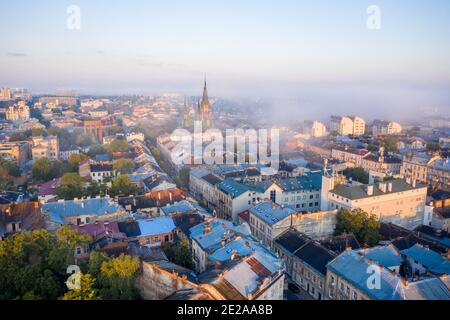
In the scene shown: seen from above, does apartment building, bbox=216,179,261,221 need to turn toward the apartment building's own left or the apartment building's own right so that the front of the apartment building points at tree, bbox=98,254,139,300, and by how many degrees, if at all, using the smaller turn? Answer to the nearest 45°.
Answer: approximately 45° to the apartment building's own left

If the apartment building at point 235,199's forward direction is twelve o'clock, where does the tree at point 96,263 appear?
The tree is roughly at 11 o'clock from the apartment building.

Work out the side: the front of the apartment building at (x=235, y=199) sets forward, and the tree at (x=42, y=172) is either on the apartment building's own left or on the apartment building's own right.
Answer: on the apartment building's own right

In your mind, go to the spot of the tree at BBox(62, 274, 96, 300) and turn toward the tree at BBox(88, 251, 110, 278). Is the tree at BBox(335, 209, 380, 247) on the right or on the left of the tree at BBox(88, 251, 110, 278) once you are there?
right

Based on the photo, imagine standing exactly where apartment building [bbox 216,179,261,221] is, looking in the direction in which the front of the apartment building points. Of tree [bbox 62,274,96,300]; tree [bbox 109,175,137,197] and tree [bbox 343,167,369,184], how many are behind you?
1

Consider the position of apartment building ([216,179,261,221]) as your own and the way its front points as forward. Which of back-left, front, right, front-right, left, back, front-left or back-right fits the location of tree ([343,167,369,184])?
back

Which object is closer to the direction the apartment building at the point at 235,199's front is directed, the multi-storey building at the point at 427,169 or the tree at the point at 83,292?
the tree

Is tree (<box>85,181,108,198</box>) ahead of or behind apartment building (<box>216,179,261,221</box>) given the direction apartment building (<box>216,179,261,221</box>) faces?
ahead

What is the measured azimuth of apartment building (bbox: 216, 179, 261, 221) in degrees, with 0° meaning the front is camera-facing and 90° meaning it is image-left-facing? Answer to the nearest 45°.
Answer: approximately 45°

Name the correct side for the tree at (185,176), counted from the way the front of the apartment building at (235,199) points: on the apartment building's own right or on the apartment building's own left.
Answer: on the apartment building's own right

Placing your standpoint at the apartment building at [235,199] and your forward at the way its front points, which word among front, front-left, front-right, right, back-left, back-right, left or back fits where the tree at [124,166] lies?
right

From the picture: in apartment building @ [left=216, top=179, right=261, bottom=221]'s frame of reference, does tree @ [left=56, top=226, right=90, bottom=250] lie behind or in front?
in front

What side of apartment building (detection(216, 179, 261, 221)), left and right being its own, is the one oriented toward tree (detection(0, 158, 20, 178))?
right
